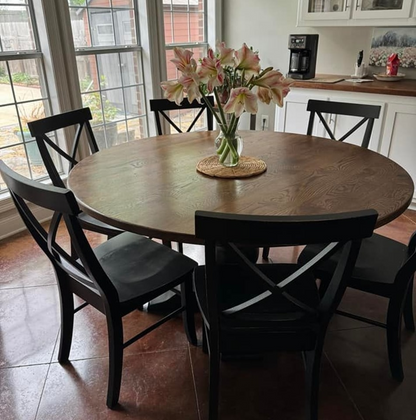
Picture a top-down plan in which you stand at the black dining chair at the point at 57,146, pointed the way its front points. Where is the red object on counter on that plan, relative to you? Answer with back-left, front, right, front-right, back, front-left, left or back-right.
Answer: front-left

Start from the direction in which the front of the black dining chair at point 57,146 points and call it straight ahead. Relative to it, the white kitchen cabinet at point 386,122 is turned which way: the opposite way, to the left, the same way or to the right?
to the right

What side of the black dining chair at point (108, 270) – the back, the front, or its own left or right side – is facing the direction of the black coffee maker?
front

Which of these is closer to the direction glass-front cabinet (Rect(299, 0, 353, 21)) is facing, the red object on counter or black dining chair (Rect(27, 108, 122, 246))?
the black dining chair

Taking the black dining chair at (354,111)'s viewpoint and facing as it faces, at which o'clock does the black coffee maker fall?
The black coffee maker is roughly at 4 o'clock from the black dining chair.

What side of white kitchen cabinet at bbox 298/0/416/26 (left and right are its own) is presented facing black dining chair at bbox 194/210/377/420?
front

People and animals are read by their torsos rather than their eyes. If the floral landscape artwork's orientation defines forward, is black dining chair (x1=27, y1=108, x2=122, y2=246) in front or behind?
in front

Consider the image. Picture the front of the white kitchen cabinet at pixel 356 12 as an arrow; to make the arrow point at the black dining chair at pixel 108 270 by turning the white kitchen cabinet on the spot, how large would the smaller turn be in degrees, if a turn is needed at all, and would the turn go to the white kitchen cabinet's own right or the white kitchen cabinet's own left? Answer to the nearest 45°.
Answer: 0° — it already faces it

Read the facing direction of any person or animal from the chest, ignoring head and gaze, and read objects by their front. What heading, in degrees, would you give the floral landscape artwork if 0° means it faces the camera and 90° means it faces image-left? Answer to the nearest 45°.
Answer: approximately 0°

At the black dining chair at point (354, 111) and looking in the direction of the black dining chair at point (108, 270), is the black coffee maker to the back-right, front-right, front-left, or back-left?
back-right

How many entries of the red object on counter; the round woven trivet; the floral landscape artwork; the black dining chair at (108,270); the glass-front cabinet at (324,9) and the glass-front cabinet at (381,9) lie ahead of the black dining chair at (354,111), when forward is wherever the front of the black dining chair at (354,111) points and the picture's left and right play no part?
2
